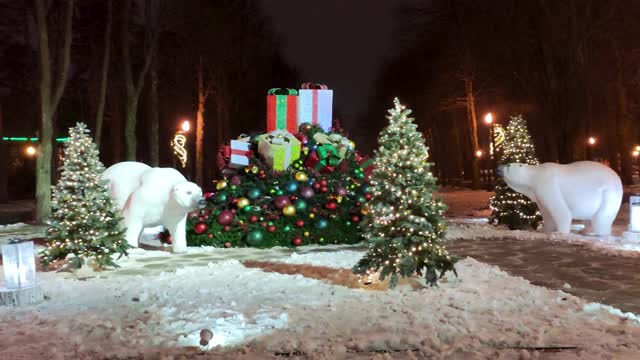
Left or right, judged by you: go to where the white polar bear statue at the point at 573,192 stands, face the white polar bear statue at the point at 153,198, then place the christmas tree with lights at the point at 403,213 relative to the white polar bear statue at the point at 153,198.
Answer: left

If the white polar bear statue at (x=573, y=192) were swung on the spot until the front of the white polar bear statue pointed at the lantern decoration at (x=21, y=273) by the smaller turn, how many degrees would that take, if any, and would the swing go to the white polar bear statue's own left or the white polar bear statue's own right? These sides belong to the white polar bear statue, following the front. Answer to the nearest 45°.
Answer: approximately 45° to the white polar bear statue's own left

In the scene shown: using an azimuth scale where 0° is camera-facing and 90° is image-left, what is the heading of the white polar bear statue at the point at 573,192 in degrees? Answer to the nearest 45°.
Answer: approximately 90°

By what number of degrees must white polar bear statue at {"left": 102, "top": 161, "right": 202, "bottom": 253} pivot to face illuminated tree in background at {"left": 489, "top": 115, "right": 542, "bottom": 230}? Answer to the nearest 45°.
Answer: approximately 45° to its left

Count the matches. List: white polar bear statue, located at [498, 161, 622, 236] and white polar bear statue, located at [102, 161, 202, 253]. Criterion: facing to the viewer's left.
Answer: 1

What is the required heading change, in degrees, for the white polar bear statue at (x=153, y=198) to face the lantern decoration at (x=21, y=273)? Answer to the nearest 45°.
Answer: approximately 90° to its right

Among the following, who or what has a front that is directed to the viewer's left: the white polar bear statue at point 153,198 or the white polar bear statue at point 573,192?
the white polar bear statue at point 573,192

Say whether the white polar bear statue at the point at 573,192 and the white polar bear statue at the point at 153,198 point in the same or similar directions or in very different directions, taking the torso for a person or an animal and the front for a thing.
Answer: very different directions

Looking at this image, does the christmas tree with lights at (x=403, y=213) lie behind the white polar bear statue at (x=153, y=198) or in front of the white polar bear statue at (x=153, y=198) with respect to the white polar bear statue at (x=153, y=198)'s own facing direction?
in front

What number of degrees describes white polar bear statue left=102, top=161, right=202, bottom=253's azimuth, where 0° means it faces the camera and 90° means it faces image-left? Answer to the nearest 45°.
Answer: approximately 315°

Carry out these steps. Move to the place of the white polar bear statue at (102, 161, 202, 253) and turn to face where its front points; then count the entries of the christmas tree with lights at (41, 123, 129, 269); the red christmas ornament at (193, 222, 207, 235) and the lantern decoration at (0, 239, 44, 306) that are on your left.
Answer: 1
